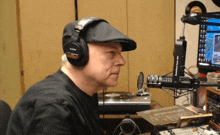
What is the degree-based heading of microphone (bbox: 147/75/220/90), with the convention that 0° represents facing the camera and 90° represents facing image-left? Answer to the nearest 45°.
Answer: approximately 90°

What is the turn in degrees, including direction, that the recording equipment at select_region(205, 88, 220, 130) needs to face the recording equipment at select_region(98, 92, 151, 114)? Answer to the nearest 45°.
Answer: approximately 45° to its right

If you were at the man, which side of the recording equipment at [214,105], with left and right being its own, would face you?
front

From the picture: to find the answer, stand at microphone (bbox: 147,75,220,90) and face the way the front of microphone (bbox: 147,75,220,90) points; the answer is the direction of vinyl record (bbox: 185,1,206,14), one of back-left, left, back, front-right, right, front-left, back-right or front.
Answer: right

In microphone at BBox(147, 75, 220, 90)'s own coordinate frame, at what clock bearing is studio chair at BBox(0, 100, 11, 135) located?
The studio chair is roughly at 12 o'clock from the microphone.

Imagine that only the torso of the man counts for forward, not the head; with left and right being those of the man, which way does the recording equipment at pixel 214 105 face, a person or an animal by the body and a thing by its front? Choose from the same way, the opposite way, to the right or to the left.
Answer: the opposite way

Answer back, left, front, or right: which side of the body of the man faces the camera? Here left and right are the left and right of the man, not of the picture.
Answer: right

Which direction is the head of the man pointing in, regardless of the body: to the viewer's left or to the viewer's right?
to the viewer's right
